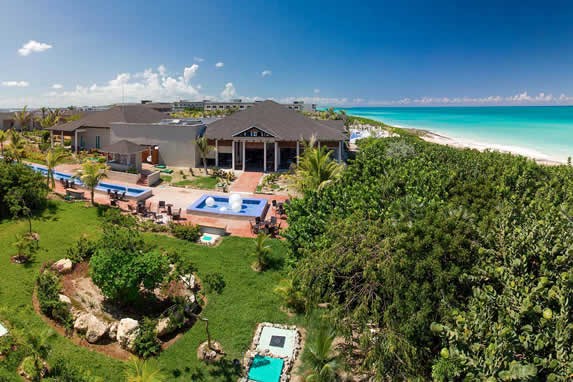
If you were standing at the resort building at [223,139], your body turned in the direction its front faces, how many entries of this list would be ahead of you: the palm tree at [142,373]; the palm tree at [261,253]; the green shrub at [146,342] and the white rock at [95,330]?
4

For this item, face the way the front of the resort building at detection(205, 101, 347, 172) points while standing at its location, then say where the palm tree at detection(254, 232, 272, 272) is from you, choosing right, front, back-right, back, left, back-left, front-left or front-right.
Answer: front

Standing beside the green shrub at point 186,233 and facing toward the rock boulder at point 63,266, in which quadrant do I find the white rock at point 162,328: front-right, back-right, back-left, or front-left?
front-left

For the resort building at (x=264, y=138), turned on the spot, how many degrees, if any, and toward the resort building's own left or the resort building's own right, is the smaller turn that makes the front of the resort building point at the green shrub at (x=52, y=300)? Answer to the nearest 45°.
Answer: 0° — it already faces it

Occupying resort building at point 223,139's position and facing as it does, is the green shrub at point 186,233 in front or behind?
in front

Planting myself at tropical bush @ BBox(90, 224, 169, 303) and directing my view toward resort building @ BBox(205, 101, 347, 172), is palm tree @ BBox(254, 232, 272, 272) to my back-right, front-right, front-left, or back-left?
front-right

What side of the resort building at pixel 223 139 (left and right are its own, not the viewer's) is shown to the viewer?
front

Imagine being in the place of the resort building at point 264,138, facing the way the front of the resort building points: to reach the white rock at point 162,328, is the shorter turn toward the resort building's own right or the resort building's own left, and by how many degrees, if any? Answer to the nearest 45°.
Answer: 0° — it already faces it

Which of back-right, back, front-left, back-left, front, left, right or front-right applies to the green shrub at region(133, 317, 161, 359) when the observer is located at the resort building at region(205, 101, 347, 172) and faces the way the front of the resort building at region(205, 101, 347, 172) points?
front

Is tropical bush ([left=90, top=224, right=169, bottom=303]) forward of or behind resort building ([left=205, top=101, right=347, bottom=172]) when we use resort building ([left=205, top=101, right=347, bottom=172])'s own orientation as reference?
forward

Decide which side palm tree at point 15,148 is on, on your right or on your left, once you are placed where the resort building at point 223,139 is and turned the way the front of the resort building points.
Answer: on your right

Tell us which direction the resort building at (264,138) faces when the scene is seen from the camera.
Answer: facing the viewer

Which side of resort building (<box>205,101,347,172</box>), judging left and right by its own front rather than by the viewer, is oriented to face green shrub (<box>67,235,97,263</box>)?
front

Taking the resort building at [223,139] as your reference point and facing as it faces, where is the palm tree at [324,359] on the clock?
The palm tree is roughly at 12 o'clock from the resort building.
